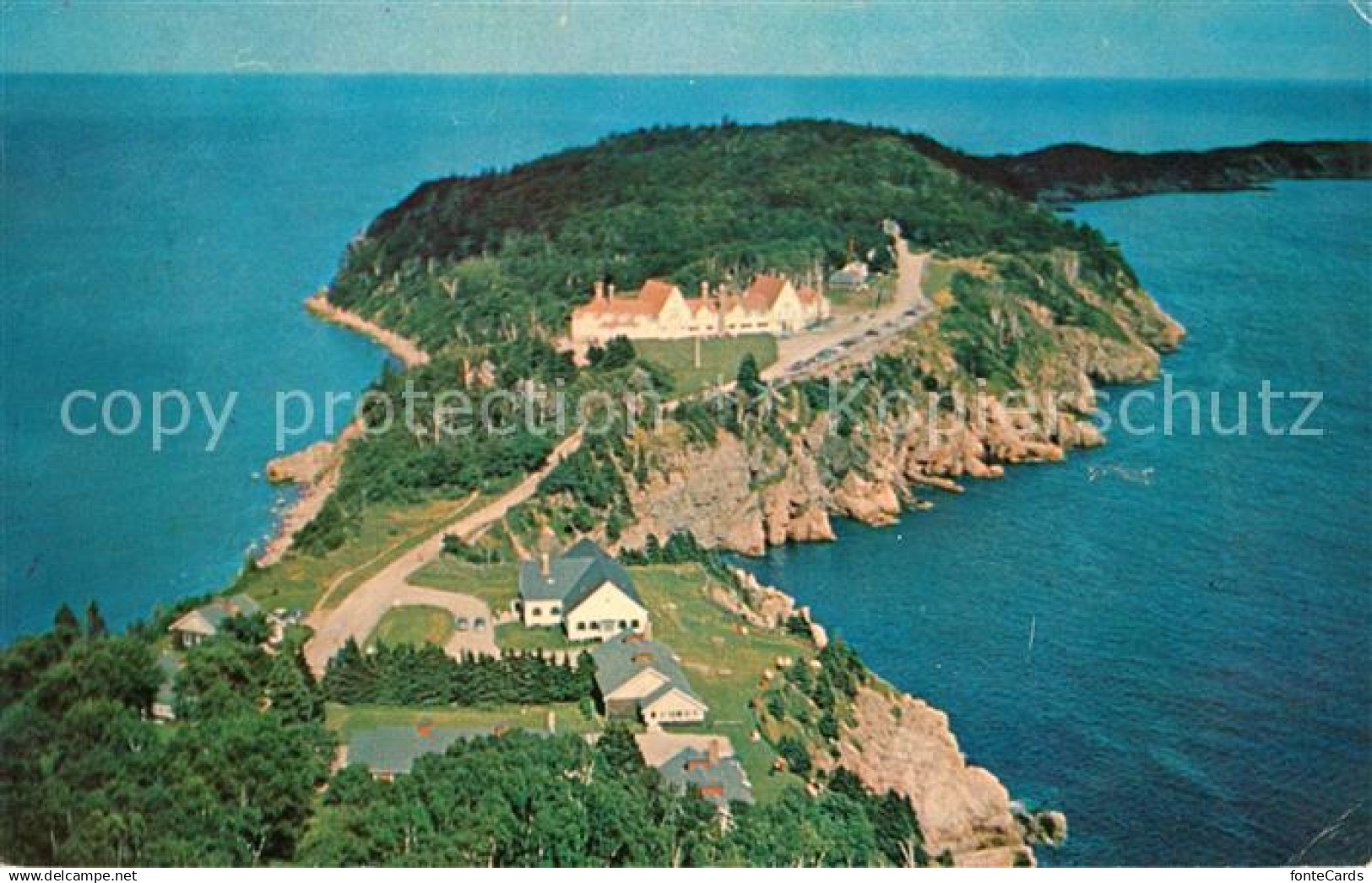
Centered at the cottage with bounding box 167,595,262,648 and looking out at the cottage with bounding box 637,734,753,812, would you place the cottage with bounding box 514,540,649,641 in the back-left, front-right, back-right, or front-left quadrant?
front-left

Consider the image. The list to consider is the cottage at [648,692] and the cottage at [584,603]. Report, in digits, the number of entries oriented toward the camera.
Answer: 2

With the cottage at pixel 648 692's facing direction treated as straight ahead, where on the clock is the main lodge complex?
The main lodge complex is roughly at 6 o'clock from the cottage.

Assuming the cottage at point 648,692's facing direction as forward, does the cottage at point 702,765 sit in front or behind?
in front

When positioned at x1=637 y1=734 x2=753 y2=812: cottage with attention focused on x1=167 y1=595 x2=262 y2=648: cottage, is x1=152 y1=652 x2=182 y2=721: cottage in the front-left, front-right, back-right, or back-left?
front-left

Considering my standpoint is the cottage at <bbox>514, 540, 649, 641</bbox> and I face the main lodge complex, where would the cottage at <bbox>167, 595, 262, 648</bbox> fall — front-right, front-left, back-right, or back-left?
back-left

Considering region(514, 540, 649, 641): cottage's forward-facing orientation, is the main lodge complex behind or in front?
behind

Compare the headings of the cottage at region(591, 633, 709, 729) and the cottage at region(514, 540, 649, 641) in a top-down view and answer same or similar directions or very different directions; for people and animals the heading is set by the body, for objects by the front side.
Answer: same or similar directions

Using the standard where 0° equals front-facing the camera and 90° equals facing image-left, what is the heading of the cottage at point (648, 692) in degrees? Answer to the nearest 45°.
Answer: approximately 0°

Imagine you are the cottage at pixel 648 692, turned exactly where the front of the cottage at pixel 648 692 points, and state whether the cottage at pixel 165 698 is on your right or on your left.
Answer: on your right

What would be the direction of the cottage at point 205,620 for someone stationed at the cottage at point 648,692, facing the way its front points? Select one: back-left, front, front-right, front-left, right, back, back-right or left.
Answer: right

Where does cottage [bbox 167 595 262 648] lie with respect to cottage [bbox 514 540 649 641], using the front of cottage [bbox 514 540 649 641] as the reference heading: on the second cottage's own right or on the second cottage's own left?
on the second cottage's own right

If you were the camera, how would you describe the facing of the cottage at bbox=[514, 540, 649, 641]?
facing the viewer
